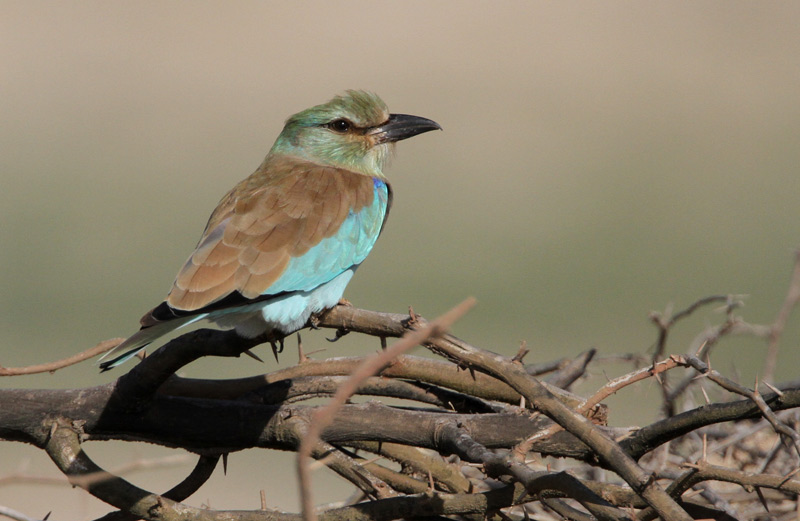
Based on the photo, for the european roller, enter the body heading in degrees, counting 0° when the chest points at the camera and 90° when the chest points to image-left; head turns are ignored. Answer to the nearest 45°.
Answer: approximately 270°

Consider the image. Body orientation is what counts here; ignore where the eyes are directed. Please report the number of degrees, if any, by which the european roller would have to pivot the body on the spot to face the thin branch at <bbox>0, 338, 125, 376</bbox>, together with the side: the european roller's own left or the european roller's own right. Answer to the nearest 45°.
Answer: approximately 135° to the european roller's own right

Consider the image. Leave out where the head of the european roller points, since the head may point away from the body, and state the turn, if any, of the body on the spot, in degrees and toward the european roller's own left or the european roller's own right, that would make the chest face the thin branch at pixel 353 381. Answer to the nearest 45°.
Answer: approximately 90° to the european roller's own right

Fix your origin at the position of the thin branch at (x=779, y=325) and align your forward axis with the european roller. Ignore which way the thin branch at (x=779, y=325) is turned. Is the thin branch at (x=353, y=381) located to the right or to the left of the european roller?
left

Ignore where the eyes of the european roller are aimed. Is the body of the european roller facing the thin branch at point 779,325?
yes
